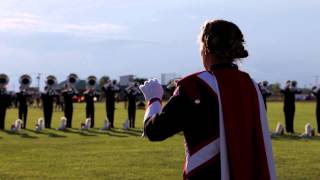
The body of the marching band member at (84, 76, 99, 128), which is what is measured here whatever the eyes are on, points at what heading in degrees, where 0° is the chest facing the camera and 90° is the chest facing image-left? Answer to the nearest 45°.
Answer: approximately 0°

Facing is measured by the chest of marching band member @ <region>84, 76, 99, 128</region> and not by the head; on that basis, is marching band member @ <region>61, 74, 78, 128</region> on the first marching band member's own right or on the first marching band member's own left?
on the first marching band member's own right

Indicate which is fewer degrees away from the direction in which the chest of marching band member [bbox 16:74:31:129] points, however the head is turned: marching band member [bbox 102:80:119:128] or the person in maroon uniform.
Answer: the person in maroon uniform

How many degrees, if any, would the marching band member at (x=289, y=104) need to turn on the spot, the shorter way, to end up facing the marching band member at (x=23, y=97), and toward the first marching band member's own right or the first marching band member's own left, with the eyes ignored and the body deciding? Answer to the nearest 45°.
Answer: approximately 90° to the first marching band member's own right

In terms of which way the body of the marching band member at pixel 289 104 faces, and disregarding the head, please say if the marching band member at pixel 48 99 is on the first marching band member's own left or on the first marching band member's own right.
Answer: on the first marching band member's own right

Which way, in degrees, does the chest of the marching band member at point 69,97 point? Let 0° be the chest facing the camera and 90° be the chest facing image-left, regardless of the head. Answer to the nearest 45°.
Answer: approximately 0°

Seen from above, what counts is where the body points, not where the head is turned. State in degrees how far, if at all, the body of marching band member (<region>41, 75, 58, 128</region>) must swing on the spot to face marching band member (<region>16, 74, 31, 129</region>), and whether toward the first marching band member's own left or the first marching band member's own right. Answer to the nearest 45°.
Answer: approximately 90° to the first marching band member's own right

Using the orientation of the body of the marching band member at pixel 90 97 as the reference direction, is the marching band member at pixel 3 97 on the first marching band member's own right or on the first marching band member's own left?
on the first marching band member's own right

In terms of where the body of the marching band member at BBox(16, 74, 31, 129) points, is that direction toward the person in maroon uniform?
yes

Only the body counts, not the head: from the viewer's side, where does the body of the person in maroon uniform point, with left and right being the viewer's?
facing away from the viewer and to the left of the viewer
